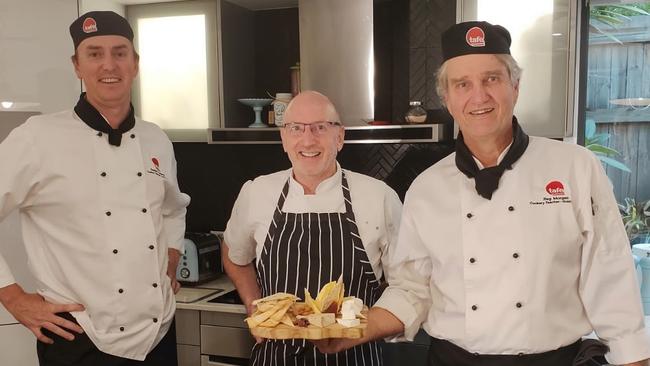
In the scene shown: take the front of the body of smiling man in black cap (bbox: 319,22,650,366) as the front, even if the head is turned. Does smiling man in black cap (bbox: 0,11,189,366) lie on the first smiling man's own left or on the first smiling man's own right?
on the first smiling man's own right

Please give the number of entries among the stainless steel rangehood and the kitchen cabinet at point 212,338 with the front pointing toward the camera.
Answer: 2

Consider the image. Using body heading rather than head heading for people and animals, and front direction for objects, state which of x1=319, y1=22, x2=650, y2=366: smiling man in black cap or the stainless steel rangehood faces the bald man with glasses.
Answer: the stainless steel rangehood

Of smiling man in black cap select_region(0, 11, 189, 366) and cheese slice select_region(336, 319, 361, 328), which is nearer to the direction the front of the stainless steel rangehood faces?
the cheese slice

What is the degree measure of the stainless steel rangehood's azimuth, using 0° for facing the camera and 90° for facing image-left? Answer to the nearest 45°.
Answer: approximately 0°

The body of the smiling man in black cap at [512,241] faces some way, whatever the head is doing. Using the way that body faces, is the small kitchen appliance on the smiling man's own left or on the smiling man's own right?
on the smiling man's own right

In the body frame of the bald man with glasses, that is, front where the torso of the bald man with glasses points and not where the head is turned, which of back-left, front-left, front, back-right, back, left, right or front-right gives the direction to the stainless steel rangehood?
back

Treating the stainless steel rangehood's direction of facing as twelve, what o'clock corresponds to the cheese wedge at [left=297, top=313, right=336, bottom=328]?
The cheese wedge is roughly at 12 o'clock from the stainless steel rangehood.
